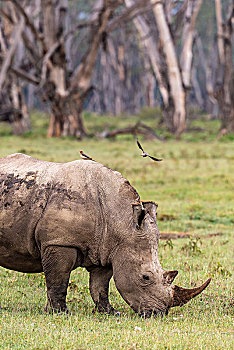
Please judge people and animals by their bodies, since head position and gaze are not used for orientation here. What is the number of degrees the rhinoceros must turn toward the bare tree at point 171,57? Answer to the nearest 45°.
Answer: approximately 90° to its left

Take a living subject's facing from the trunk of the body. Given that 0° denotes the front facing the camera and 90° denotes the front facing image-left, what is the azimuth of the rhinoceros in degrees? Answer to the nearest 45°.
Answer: approximately 270°

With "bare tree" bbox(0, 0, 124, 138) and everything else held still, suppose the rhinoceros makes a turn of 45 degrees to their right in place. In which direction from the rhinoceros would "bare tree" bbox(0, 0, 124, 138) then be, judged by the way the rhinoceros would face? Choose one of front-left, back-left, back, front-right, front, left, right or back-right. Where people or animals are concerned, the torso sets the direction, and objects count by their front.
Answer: back-left

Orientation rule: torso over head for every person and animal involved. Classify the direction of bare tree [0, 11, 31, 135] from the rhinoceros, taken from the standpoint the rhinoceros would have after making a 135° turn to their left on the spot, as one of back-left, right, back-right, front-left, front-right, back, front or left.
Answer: front-right
